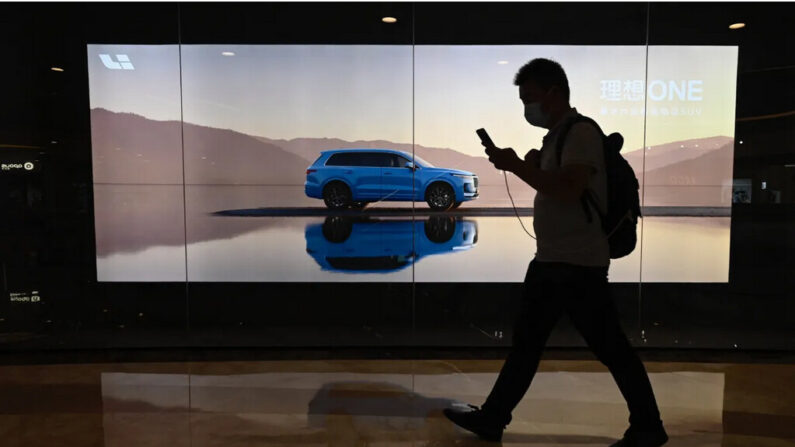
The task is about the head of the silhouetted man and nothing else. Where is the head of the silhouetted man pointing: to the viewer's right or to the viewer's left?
to the viewer's left

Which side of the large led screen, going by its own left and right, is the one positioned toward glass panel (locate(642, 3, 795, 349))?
left

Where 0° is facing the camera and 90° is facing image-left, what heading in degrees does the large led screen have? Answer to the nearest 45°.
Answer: approximately 0°

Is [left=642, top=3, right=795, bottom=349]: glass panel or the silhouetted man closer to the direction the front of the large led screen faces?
the silhouetted man

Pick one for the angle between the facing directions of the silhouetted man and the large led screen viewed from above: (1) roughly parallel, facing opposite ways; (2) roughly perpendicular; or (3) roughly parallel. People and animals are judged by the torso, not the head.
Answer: roughly perpendicular

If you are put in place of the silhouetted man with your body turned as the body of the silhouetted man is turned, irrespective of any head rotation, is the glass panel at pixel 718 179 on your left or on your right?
on your right

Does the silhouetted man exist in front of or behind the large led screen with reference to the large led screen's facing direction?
in front

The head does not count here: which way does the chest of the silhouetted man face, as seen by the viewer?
to the viewer's left
